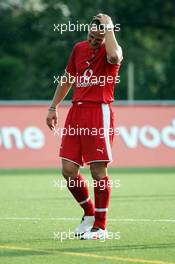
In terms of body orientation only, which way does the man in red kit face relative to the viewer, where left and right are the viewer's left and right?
facing the viewer and to the left of the viewer
